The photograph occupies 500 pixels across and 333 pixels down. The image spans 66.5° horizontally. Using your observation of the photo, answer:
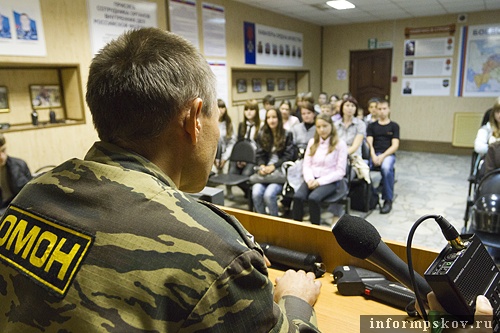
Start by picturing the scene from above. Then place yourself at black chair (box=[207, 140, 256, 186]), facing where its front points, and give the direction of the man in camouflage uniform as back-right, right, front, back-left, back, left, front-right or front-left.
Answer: front-left

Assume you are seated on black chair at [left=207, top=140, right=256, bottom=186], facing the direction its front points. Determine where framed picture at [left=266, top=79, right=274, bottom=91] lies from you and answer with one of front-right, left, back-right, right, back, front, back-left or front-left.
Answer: back-right

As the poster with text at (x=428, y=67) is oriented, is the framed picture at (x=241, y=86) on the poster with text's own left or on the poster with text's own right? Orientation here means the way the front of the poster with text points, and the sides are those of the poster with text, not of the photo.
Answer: on the poster with text's own right

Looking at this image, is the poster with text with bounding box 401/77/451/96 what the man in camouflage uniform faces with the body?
yes

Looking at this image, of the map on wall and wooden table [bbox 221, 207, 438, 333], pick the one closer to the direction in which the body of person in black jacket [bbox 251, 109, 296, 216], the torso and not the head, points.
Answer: the wooden table

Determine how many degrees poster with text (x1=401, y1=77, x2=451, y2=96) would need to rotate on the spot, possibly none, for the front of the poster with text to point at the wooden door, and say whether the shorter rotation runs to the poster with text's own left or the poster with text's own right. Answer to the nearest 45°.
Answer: approximately 90° to the poster with text's own right

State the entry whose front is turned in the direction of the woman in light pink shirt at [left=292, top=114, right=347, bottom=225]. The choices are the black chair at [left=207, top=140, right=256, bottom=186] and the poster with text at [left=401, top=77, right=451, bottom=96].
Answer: the poster with text

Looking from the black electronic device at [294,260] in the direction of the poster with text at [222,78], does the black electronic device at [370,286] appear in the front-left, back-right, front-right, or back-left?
back-right

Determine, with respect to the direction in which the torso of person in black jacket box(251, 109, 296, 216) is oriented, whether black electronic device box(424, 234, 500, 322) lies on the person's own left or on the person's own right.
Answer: on the person's own left

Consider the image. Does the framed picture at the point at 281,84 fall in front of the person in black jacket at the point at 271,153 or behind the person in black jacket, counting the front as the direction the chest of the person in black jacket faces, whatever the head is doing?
behind

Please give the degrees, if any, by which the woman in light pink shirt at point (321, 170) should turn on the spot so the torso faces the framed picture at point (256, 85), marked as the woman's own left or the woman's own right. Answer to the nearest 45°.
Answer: approximately 135° to the woman's own right

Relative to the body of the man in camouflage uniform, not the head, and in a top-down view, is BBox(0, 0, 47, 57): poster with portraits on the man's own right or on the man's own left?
on the man's own left

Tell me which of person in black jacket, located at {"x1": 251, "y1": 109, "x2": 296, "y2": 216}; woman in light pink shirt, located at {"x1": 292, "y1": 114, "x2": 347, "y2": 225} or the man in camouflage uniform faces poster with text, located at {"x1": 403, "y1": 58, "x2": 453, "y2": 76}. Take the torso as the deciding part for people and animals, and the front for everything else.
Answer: the man in camouflage uniform

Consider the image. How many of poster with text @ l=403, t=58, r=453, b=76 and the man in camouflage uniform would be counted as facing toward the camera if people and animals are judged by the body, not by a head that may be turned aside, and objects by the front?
1

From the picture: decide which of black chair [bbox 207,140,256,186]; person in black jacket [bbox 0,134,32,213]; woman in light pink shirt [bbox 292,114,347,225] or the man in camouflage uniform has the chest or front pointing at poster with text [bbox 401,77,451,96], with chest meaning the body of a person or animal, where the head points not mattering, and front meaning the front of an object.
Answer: the man in camouflage uniform
